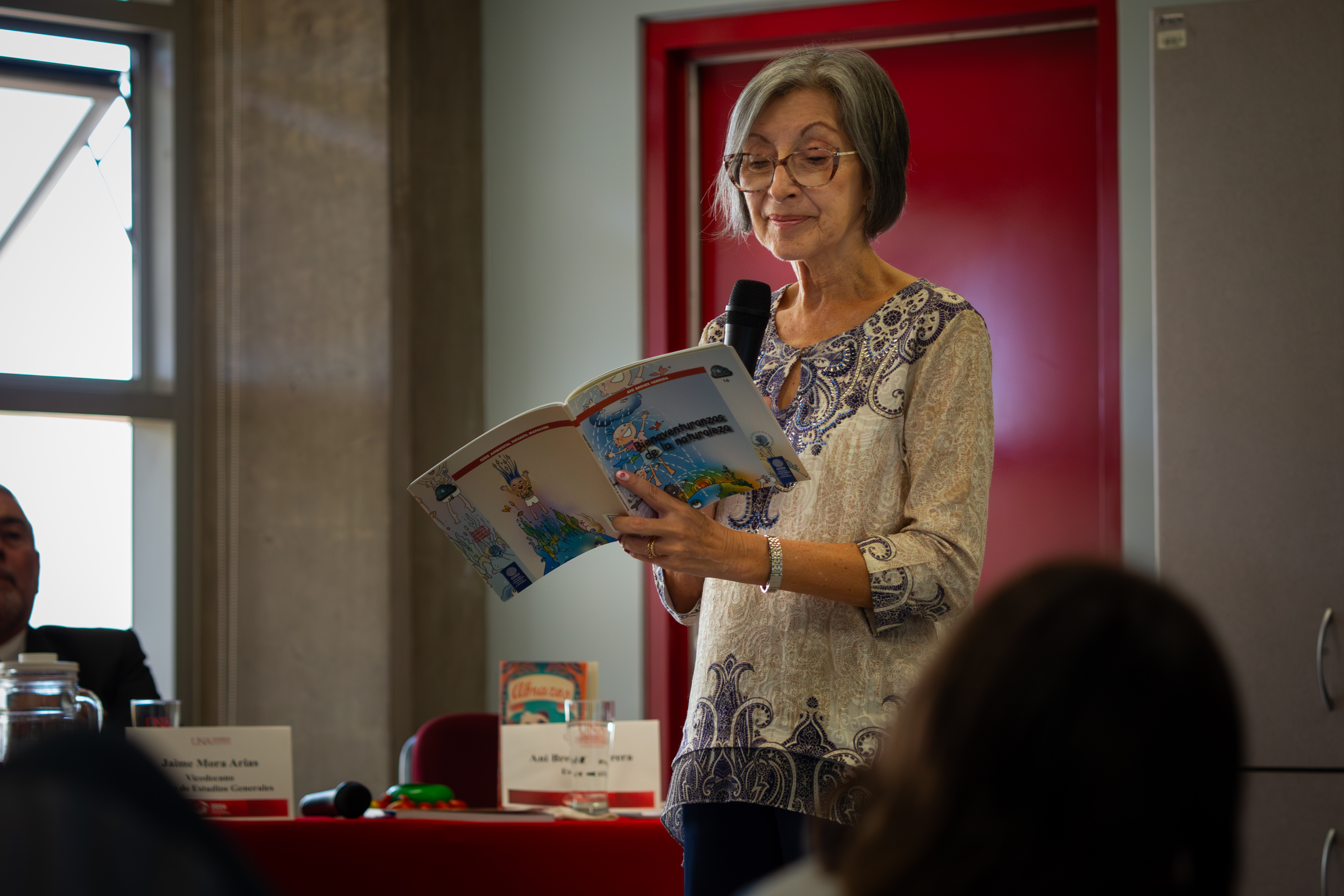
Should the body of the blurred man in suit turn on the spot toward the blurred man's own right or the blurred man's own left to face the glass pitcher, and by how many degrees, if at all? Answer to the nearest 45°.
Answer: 0° — they already face it

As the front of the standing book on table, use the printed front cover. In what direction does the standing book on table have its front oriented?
toward the camera

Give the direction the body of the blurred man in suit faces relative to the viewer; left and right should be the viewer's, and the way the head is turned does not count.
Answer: facing the viewer

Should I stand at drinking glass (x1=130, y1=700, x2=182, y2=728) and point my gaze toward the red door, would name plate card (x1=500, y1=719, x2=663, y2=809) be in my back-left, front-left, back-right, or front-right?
front-right

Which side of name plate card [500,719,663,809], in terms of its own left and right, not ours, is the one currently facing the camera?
front

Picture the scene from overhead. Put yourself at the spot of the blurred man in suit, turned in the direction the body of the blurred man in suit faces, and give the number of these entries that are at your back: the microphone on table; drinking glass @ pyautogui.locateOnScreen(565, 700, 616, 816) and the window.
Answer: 1

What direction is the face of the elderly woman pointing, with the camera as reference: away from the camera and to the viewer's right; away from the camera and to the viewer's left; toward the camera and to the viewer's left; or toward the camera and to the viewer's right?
toward the camera and to the viewer's left

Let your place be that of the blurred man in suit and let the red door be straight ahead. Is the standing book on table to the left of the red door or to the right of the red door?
right

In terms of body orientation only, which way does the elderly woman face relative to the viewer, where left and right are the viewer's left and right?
facing the viewer and to the left of the viewer
